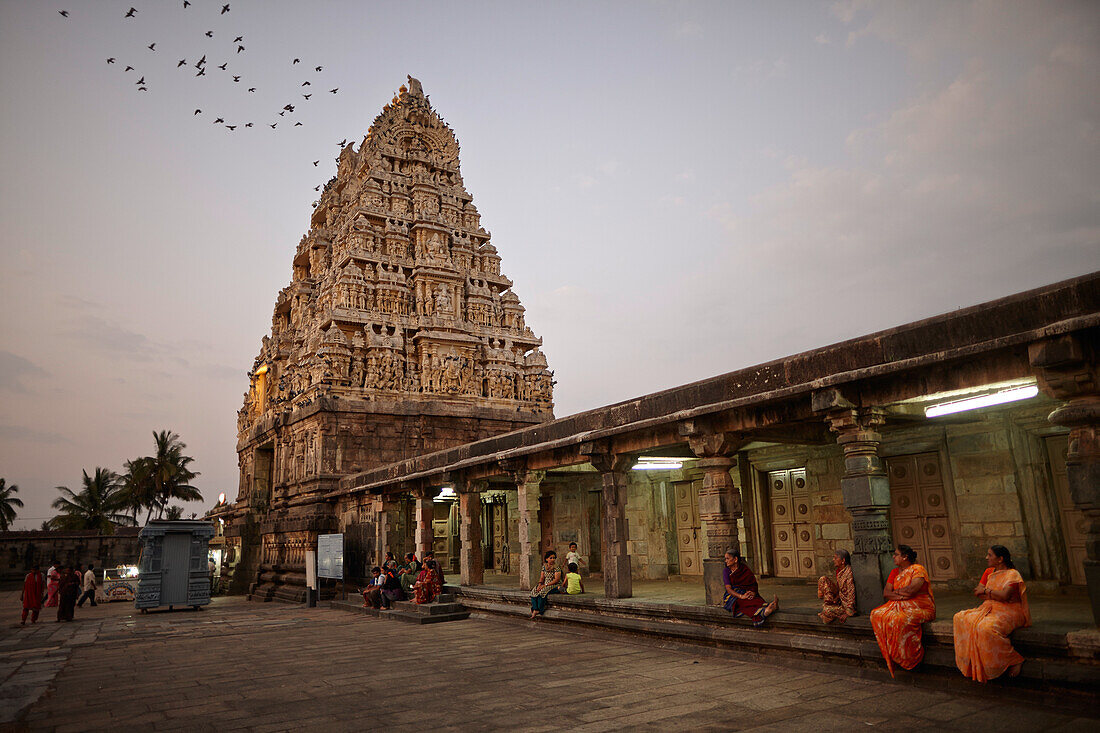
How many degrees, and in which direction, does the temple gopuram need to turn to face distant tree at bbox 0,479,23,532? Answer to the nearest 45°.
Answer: approximately 45° to its right

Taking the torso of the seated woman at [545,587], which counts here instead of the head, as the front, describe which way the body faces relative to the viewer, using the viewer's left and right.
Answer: facing the viewer and to the left of the viewer

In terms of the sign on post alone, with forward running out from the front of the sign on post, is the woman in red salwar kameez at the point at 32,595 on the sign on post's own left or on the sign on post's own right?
on the sign on post's own right

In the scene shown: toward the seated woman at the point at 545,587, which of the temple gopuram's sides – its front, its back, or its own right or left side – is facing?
left

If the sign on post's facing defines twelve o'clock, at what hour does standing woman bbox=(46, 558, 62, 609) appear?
The standing woman is roughly at 2 o'clock from the sign on post.

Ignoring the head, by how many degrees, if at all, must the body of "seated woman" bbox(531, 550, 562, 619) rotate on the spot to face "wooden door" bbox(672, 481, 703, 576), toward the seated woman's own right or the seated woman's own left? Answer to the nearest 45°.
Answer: approximately 180°

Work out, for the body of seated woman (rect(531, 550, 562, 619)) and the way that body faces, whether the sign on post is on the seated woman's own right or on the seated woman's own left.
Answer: on the seated woman's own right

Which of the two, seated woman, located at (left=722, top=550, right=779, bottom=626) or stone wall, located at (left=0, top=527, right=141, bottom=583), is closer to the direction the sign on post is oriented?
the seated woman
